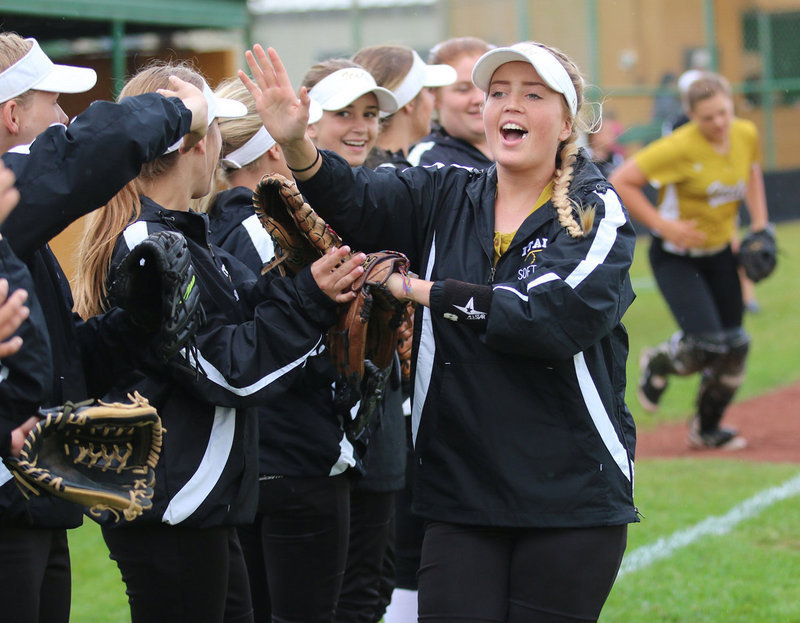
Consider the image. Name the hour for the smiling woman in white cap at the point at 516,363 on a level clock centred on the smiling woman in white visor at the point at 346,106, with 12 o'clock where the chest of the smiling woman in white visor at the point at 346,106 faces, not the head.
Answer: the smiling woman in white cap at the point at 516,363 is roughly at 1 o'clock from the smiling woman in white visor at the point at 346,106.

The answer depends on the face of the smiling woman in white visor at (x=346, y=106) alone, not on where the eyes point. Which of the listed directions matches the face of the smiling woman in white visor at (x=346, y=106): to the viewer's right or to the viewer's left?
to the viewer's right

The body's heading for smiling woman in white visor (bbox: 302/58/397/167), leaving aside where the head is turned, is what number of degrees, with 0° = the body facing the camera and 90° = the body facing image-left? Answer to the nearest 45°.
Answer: approximately 315°
